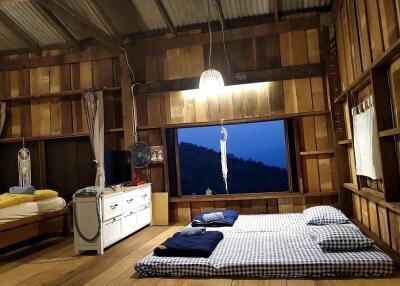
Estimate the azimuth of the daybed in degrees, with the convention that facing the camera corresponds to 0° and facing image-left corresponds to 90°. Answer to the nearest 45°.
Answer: approximately 315°

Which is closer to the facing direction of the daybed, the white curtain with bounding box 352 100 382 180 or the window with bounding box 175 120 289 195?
the white curtain

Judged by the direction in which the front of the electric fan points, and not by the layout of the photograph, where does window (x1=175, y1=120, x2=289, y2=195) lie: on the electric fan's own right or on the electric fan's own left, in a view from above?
on the electric fan's own left

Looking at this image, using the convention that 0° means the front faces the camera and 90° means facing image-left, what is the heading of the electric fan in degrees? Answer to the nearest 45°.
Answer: approximately 315°

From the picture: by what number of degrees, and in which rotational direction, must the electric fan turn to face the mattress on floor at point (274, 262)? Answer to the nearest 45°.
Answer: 0° — it already faces it

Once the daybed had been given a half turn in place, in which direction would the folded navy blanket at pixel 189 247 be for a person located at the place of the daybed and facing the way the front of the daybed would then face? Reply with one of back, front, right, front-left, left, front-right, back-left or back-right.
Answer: back

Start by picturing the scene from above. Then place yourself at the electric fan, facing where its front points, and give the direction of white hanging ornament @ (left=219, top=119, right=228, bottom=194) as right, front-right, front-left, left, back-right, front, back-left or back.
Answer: front-left

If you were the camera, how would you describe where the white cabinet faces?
facing the viewer and to the right of the viewer

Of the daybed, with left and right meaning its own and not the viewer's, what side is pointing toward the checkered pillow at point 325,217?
front

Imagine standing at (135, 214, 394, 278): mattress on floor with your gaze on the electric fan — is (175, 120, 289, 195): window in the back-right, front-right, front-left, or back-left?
front-right

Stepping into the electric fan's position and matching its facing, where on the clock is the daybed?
The daybed is roughly at 4 o'clock from the electric fan.
